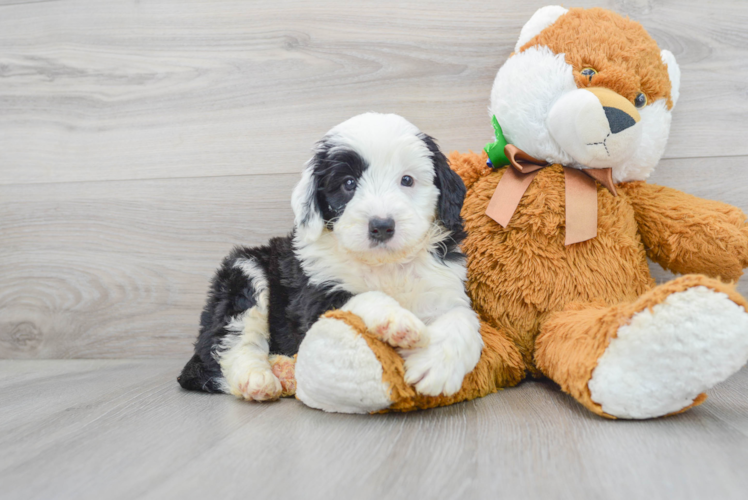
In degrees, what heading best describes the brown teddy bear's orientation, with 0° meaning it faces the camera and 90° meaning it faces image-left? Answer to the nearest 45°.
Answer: approximately 0°

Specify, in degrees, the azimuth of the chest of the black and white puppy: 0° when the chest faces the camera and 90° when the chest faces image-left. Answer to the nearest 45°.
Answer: approximately 315°
